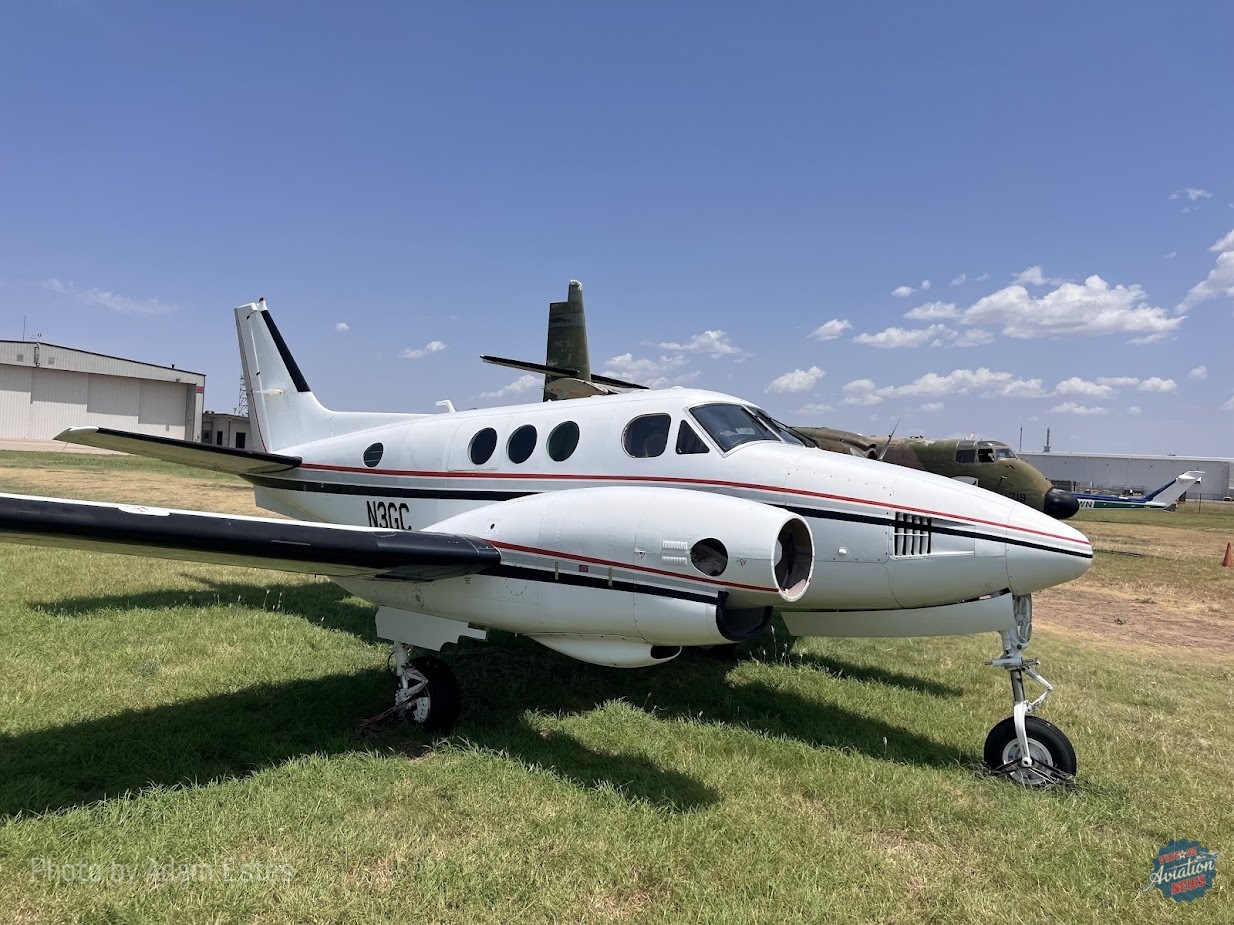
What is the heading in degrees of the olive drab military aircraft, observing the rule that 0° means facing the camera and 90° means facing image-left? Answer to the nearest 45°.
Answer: approximately 315°

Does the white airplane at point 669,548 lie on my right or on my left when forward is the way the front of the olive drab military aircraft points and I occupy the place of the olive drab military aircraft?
on my right

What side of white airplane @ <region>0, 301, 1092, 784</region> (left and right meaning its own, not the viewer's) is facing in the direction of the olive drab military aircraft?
left

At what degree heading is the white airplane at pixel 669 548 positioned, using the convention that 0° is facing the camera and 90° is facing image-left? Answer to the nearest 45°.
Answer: approximately 315°
